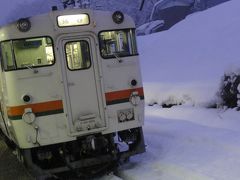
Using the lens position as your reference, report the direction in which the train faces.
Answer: facing the viewer

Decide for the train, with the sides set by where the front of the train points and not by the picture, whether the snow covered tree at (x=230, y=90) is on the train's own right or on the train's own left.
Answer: on the train's own left
